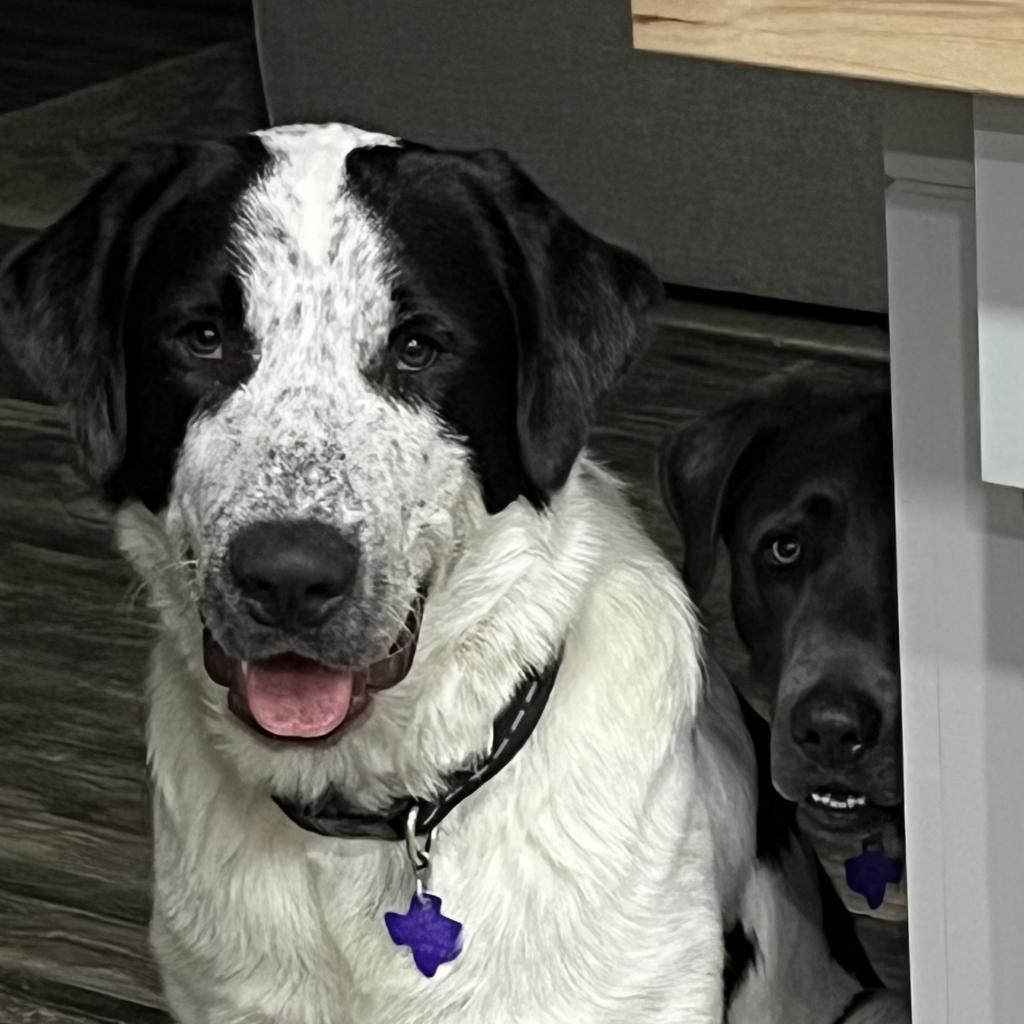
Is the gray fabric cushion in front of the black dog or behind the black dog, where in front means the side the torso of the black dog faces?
behind

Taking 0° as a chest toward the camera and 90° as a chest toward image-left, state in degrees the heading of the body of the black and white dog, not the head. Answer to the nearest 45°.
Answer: approximately 0°

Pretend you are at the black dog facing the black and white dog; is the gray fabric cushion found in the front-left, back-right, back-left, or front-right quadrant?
back-right

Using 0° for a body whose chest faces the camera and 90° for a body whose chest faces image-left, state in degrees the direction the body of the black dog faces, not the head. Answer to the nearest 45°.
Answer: approximately 0°

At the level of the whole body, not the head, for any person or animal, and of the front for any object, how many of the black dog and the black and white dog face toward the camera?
2

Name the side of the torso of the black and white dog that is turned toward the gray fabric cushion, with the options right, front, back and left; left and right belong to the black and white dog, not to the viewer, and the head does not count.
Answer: back

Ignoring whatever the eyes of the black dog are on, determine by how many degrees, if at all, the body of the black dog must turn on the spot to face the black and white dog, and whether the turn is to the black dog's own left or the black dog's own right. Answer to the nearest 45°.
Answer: approximately 45° to the black dog's own right
